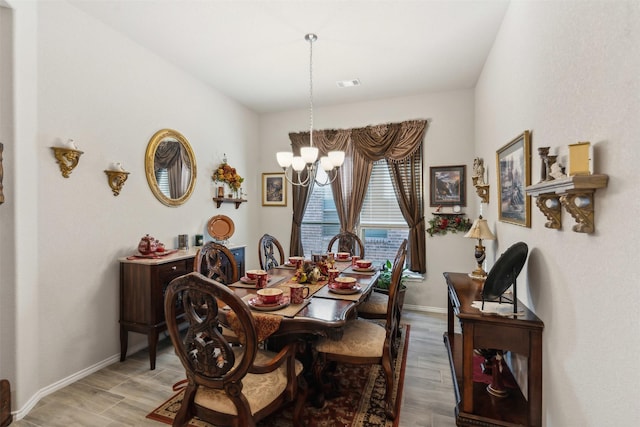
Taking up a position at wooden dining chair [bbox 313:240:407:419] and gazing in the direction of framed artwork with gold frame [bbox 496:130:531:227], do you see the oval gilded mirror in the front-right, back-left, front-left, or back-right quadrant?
back-left

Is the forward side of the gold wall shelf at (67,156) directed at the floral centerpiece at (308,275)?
yes

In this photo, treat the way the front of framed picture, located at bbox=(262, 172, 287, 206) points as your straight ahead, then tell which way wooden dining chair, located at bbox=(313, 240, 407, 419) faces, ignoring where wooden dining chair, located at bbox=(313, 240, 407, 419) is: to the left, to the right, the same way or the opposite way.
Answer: to the right

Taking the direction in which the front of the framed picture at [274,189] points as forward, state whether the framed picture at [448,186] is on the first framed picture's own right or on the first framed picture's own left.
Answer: on the first framed picture's own left

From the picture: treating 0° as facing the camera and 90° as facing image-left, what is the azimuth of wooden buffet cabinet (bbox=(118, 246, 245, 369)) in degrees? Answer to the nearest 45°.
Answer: approximately 315°

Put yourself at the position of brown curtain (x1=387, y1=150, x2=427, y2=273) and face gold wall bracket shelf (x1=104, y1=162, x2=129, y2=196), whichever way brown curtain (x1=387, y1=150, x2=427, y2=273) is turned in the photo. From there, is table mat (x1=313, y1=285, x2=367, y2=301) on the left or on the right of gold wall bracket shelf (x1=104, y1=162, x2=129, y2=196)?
left

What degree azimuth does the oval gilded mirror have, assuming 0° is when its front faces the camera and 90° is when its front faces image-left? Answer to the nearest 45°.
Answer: approximately 315°

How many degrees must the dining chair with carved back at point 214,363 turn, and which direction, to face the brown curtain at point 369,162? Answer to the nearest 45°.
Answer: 0° — it already faces it

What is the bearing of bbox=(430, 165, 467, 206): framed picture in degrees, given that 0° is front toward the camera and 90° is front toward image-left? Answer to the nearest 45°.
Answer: approximately 0°

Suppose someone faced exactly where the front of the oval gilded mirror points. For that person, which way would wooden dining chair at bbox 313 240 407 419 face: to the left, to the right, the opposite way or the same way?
the opposite way

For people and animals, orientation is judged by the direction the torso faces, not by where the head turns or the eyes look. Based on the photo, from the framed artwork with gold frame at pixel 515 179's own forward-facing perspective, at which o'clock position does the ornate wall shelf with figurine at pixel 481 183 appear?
The ornate wall shelf with figurine is roughly at 4 o'clock from the framed artwork with gold frame.
